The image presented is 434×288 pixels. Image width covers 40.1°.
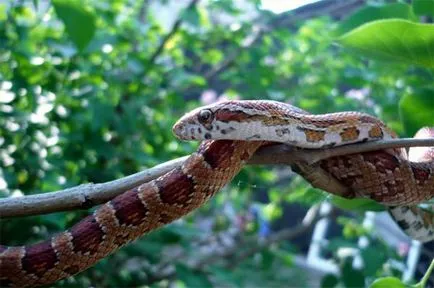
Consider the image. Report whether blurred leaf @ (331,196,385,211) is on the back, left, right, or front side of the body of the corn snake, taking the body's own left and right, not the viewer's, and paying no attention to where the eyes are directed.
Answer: back

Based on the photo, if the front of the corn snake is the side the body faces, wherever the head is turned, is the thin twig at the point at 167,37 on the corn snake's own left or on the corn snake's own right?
on the corn snake's own right

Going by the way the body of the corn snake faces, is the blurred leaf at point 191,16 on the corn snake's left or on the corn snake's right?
on the corn snake's right

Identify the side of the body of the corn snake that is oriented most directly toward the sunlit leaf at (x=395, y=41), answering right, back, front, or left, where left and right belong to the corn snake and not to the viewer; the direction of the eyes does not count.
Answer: back

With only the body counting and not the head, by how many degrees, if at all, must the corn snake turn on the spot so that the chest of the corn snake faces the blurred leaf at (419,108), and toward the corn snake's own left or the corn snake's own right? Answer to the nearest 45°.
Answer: approximately 180°

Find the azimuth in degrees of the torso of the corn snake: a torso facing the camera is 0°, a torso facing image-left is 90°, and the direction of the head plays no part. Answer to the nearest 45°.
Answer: approximately 90°
